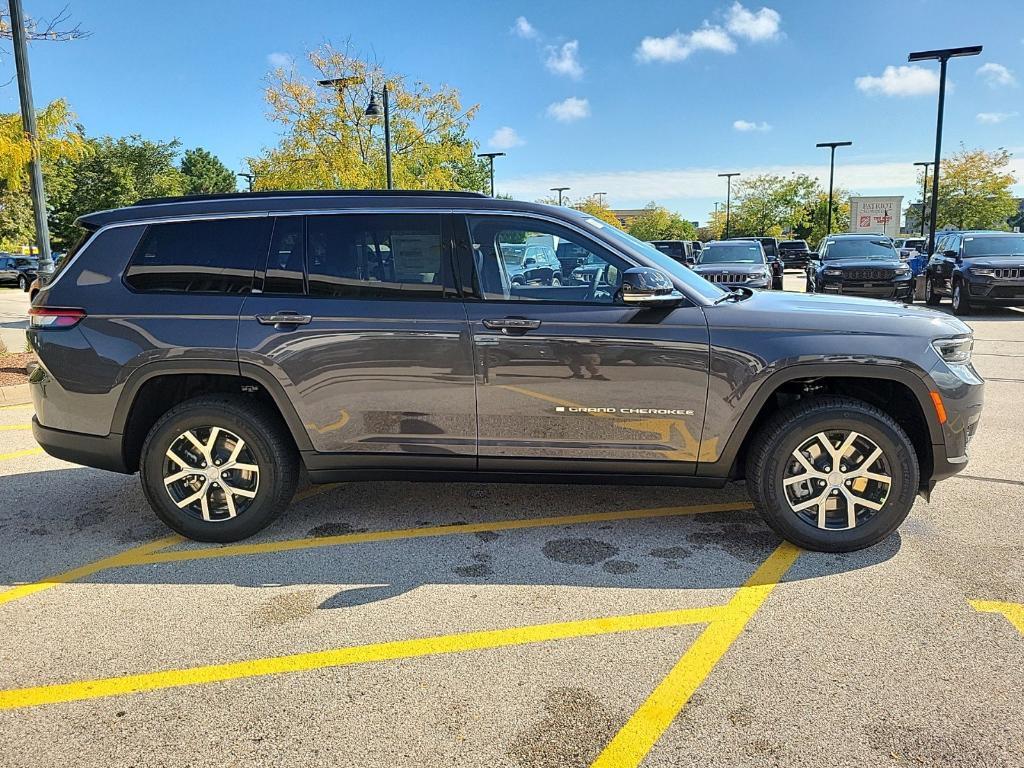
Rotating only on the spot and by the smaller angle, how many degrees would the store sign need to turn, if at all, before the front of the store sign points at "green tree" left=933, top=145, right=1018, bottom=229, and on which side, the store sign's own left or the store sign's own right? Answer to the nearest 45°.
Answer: approximately 135° to the store sign's own left

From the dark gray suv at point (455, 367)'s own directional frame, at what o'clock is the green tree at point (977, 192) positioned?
The green tree is roughly at 10 o'clock from the dark gray suv.

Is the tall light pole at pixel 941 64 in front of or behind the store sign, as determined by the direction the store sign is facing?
in front

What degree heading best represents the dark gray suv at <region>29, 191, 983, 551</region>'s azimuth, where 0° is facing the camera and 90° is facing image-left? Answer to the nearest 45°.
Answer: approximately 270°

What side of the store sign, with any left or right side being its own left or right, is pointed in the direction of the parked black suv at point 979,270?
front

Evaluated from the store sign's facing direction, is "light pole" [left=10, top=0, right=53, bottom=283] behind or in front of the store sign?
in front

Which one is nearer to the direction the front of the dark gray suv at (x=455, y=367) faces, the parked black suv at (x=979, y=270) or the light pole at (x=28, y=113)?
the parked black suv

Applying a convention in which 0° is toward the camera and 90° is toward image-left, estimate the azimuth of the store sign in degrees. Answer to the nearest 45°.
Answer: approximately 0°

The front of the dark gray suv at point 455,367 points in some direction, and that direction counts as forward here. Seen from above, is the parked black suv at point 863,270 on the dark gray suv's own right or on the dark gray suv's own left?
on the dark gray suv's own left

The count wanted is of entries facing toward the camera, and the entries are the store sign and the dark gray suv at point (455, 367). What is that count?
1
